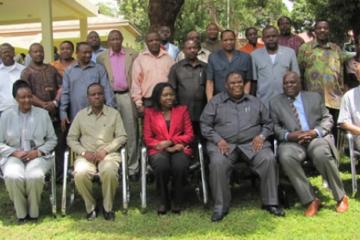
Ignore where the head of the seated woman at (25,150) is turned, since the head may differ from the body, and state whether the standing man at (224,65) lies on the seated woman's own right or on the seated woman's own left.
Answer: on the seated woman's own left

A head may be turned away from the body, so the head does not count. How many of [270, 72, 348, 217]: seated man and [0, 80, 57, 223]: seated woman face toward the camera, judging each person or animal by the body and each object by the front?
2

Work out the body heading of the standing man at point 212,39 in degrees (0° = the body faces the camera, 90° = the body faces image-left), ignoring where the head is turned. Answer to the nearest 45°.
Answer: approximately 0°

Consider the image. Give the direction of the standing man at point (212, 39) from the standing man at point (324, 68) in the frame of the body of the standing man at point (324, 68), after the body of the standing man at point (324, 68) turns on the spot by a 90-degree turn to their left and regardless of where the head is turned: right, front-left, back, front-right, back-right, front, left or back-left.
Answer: back

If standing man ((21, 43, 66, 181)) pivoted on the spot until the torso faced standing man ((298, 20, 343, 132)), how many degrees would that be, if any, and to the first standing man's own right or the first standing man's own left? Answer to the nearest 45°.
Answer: approximately 90° to the first standing man's own left

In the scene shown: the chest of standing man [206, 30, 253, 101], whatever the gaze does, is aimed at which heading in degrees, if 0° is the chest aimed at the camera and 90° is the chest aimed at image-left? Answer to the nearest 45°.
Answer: approximately 0°
